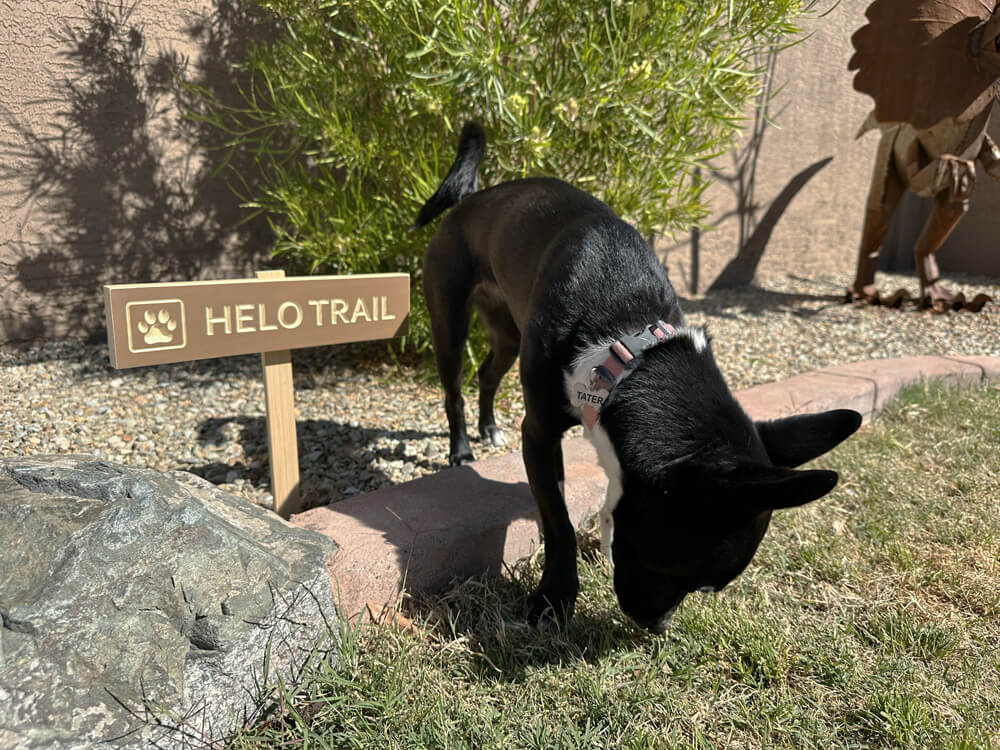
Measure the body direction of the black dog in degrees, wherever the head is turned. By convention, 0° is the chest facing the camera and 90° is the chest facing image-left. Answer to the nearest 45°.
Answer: approximately 315°

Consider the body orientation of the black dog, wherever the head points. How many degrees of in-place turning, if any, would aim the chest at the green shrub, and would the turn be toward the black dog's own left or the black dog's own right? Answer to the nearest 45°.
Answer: approximately 135° to the black dog's own left

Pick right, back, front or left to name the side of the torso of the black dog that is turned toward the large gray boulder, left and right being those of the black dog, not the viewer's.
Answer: right

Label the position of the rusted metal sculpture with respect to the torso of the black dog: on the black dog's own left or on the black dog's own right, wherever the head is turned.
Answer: on the black dog's own left

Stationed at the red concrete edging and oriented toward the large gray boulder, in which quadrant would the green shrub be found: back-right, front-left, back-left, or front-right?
back-right
